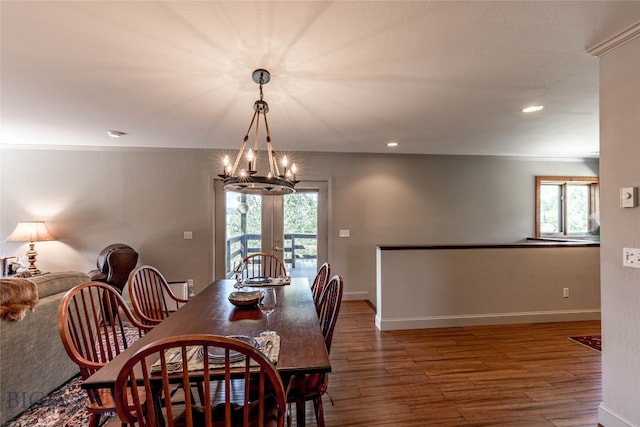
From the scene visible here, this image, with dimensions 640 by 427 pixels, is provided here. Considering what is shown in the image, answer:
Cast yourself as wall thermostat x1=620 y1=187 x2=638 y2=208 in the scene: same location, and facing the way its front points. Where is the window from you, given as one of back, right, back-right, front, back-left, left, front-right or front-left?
back-right

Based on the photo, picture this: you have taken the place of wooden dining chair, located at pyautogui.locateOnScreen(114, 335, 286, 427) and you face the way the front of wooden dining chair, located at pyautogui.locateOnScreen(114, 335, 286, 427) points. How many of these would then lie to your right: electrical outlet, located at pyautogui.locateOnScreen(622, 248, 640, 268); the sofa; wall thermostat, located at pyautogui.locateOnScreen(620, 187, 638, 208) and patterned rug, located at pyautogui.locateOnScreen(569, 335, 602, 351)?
3

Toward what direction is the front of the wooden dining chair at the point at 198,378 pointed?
away from the camera

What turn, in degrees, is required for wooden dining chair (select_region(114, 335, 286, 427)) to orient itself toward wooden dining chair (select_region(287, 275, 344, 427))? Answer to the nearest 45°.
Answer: approximately 45° to its right

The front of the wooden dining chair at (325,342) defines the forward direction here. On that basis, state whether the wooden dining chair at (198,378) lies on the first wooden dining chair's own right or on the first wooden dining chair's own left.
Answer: on the first wooden dining chair's own left

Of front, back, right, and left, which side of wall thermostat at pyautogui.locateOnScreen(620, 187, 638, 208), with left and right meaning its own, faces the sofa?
front

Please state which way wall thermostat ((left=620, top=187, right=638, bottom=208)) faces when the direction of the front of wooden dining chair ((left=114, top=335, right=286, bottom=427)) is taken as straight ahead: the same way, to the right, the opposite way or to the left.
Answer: to the left

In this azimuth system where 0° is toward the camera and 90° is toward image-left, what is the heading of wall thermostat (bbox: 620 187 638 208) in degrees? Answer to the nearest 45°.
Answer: approximately 45°

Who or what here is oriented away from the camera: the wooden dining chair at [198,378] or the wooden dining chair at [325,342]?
the wooden dining chair at [198,378]

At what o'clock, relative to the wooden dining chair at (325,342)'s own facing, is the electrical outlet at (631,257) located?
The electrical outlet is roughly at 6 o'clock from the wooden dining chair.

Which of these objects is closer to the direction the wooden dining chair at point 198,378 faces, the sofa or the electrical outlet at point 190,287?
the electrical outlet

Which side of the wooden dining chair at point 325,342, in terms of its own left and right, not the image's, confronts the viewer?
left

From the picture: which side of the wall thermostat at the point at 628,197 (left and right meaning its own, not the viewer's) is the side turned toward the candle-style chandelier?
front

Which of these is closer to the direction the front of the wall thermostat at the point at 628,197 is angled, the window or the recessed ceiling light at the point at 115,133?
the recessed ceiling light

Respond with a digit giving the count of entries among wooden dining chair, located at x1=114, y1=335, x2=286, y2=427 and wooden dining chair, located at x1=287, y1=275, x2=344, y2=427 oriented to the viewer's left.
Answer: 1
